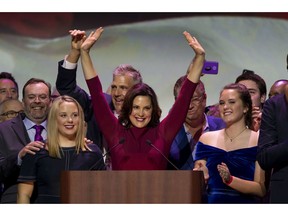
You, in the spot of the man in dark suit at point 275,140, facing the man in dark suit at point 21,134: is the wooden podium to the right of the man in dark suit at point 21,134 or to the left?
left

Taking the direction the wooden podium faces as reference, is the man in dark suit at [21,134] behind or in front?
behind

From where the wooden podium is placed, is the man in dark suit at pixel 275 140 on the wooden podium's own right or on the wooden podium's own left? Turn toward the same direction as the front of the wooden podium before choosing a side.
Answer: on the wooden podium's own left
